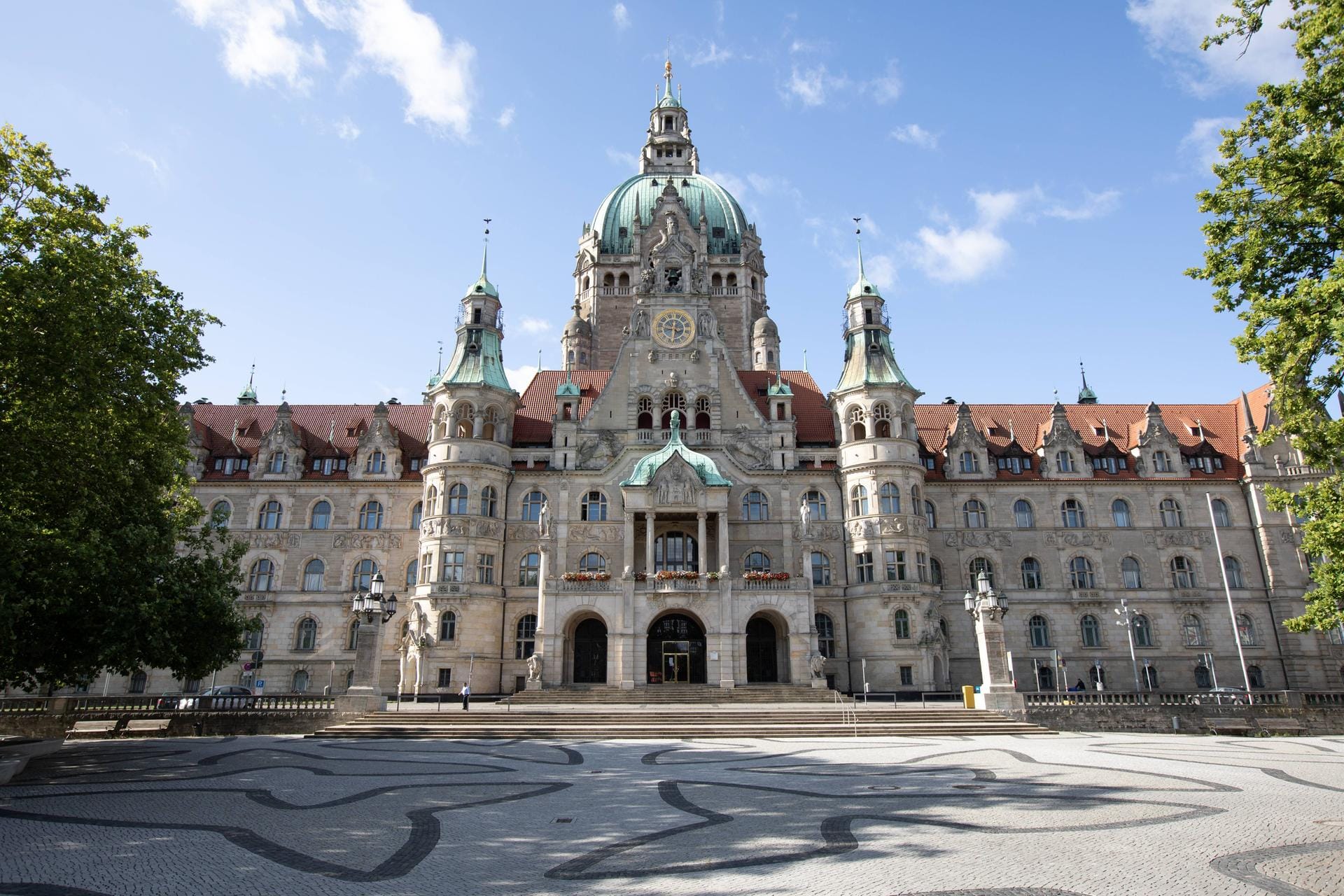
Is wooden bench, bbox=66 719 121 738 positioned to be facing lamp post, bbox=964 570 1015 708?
no

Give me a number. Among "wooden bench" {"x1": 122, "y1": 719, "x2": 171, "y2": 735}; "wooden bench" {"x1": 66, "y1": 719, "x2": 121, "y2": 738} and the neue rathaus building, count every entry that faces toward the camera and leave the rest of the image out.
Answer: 3

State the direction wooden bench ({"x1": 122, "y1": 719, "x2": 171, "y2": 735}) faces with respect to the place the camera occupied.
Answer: facing the viewer

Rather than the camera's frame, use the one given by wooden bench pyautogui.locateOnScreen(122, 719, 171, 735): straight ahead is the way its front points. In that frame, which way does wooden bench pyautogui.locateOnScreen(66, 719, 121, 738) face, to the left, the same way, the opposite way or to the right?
the same way

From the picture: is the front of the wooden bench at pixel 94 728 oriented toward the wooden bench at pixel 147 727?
no

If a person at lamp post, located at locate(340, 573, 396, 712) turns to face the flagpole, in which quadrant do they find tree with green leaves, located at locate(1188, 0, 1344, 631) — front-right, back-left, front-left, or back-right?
front-right

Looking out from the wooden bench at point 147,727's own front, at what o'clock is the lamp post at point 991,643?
The lamp post is roughly at 10 o'clock from the wooden bench.

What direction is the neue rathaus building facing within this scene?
toward the camera

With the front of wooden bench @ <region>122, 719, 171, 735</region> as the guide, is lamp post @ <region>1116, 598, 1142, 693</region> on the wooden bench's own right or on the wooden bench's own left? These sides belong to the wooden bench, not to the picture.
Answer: on the wooden bench's own left

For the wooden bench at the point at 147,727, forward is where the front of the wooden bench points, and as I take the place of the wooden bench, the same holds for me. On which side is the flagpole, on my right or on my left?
on my left

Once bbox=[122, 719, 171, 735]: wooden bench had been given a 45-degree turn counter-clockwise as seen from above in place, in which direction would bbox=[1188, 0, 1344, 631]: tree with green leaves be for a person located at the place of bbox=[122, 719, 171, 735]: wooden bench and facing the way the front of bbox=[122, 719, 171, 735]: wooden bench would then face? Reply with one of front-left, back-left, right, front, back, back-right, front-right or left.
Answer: front

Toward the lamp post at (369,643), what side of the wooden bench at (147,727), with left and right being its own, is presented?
left

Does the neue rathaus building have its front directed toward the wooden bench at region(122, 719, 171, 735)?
no

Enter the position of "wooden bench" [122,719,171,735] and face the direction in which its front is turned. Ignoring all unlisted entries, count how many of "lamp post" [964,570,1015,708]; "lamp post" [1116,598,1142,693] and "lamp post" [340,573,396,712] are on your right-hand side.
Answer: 0

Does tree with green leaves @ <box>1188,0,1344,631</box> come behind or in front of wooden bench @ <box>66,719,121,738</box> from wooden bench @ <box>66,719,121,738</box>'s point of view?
in front
